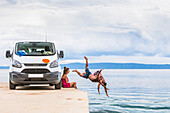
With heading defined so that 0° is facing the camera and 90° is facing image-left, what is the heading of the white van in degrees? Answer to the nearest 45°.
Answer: approximately 0°
